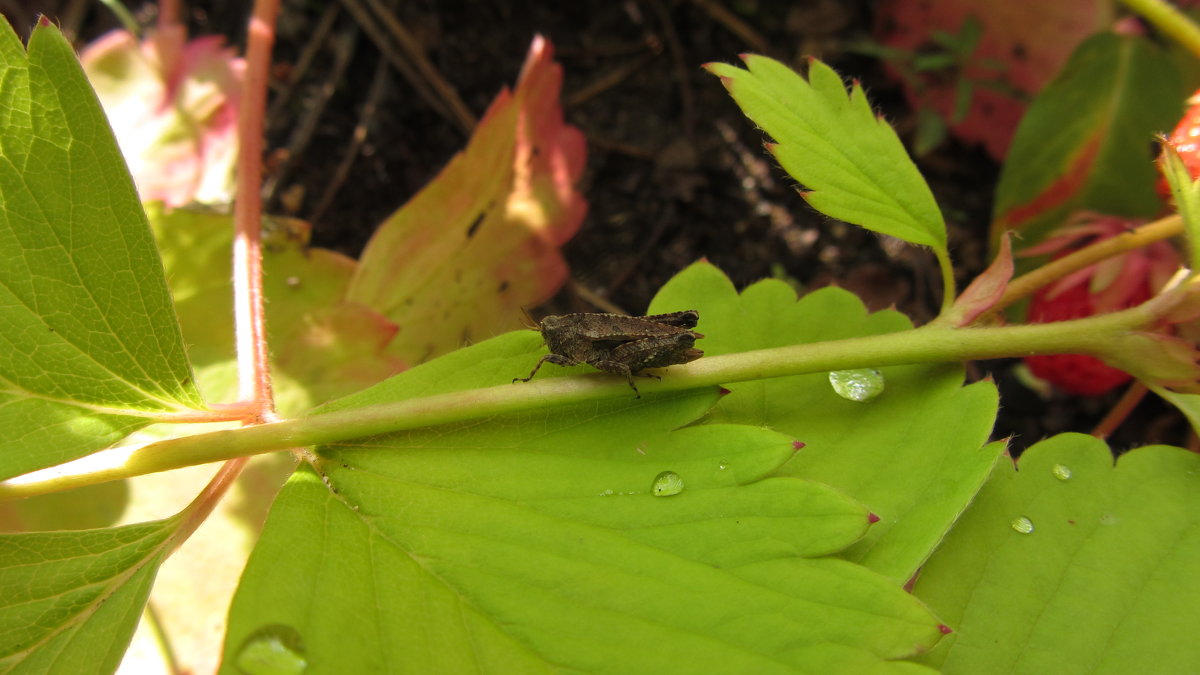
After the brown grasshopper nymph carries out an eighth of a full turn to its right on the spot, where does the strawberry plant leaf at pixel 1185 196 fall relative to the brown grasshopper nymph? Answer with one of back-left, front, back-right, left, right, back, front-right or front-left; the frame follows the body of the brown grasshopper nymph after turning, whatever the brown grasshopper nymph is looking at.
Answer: back-right

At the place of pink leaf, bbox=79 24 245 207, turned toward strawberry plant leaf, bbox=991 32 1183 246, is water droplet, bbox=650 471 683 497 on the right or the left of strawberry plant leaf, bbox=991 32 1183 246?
right

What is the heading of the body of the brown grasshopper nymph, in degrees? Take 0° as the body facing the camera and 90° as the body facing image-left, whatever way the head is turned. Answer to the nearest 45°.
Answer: approximately 90°

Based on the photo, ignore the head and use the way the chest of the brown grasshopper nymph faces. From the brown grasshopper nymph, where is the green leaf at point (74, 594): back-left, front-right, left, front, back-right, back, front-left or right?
front

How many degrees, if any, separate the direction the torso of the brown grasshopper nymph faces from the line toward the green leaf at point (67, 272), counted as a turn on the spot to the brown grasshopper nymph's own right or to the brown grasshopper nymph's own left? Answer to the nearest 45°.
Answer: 0° — it already faces it

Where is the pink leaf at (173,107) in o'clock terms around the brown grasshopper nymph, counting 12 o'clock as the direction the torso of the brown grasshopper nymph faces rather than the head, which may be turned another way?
The pink leaf is roughly at 2 o'clock from the brown grasshopper nymph.
